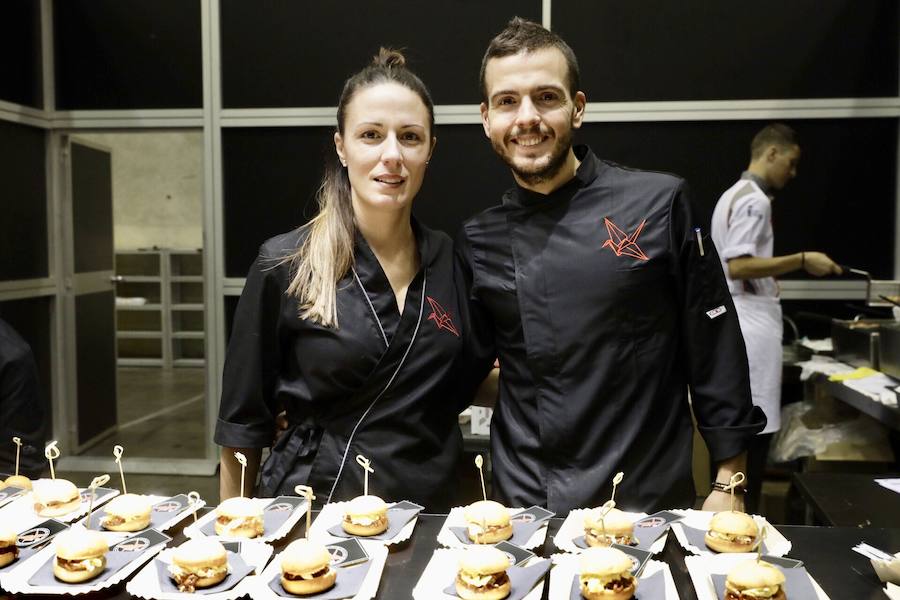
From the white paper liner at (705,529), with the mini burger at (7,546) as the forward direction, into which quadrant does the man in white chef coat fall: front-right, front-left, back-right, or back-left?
back-right

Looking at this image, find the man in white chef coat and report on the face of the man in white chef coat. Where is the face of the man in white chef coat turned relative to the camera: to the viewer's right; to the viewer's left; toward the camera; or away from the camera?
to the viewer's right

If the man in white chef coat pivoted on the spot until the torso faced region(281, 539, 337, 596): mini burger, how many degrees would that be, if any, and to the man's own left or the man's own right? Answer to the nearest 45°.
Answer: approximately 90° to the man's own right

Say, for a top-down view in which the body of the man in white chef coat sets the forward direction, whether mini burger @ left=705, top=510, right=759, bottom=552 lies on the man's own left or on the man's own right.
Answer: on the man's own right

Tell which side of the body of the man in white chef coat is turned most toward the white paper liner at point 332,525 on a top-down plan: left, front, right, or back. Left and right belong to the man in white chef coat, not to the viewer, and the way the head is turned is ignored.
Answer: right

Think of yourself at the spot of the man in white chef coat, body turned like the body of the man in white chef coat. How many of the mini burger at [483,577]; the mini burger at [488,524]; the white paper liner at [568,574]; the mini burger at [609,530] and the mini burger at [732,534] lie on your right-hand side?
5

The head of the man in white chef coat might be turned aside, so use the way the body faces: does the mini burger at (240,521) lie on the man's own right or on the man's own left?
on the man's own right

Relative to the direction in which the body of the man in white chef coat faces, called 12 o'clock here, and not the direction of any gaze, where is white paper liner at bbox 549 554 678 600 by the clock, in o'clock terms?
The white paper liner is roughly at 3 o'clock from the man in white chef coat.

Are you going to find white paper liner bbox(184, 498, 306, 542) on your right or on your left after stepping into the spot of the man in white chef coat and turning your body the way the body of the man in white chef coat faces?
on your right

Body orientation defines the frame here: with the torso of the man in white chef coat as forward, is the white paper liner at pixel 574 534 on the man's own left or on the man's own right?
on the man's own right

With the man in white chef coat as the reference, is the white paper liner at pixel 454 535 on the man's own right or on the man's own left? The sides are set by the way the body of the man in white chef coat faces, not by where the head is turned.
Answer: on the man's own right

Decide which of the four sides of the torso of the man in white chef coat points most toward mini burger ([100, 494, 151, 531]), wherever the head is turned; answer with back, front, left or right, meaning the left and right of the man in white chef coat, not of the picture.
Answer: right

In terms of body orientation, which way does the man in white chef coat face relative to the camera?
to the viewer's right

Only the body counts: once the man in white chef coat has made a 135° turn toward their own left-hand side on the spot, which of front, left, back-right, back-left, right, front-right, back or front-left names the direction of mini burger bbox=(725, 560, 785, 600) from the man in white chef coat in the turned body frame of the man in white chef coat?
back-left

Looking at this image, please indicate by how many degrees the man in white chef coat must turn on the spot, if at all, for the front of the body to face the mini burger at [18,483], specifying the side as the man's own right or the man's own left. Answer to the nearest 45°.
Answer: approximately 135° to the man's own right

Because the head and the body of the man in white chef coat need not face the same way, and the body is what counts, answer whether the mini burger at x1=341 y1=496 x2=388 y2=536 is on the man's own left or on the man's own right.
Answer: on the man's own right
